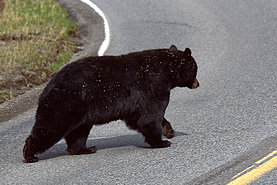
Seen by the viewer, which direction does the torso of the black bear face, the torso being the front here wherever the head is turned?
to the viewer's right
